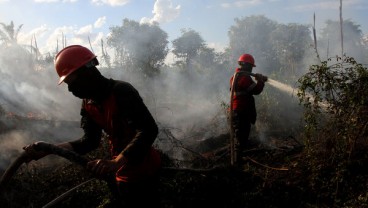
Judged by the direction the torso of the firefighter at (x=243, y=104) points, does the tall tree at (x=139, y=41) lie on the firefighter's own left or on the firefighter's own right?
on the firefighter's own left

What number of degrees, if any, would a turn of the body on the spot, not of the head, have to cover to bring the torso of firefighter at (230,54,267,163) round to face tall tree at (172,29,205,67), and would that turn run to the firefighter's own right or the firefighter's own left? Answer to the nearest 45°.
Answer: approximately 90° to the firefighter's own left

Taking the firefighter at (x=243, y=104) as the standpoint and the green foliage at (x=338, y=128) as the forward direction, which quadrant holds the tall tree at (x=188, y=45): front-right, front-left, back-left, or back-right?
back-left

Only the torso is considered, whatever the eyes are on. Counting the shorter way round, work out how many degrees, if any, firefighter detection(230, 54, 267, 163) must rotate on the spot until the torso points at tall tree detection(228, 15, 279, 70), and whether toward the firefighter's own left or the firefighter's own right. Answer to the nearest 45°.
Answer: approximately 90° to the firefighter's own left

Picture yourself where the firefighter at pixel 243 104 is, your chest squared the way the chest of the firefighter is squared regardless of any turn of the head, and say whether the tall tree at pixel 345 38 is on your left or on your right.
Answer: on your left

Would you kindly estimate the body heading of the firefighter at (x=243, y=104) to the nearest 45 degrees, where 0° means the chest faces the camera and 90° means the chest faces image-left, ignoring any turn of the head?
approximately 270°
